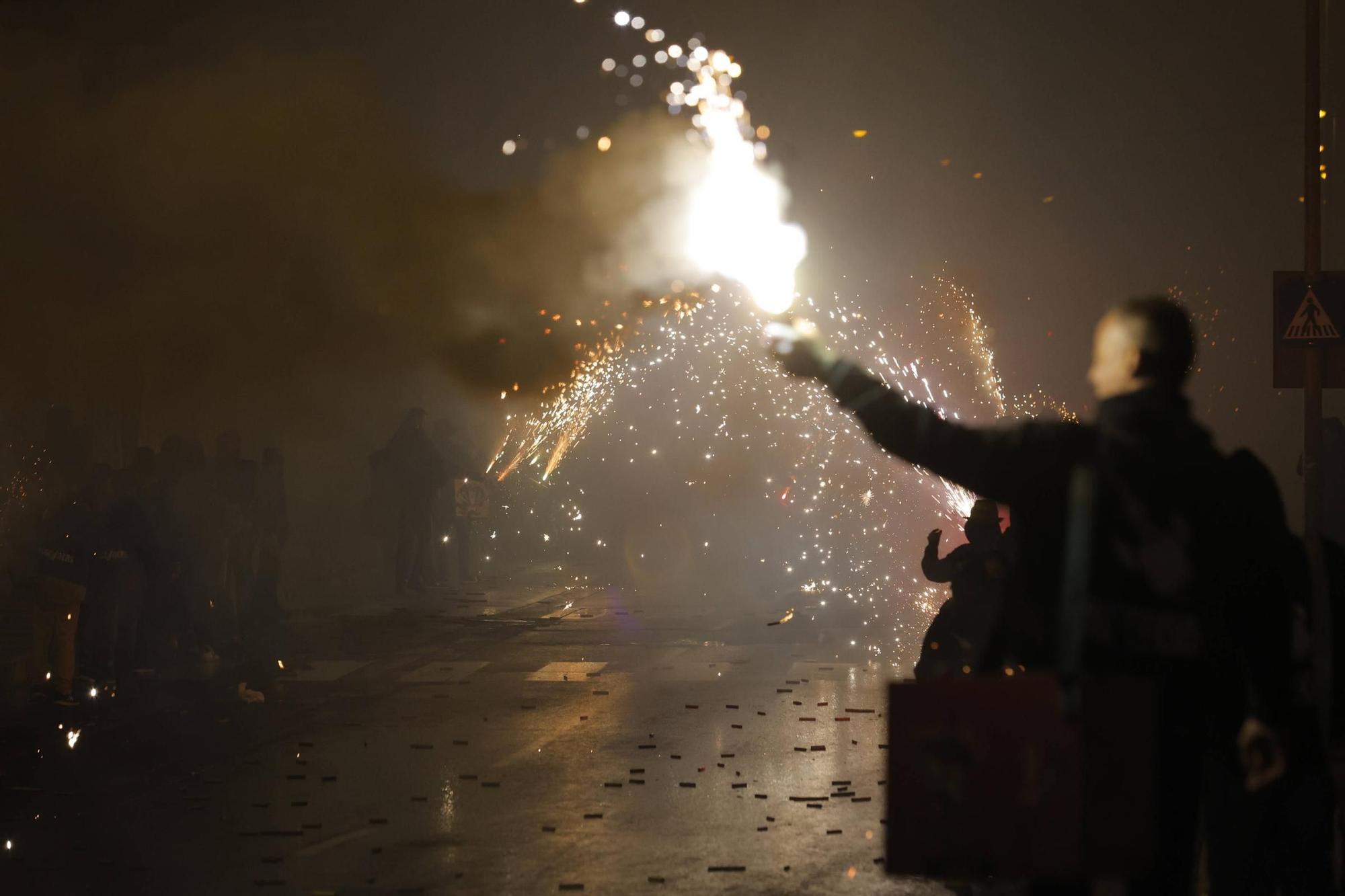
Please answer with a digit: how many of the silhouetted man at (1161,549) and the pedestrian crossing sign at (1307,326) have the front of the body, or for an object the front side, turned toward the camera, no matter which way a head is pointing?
1

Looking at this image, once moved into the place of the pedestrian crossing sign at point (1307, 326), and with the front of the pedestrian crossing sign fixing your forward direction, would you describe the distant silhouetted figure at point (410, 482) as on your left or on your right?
on your right

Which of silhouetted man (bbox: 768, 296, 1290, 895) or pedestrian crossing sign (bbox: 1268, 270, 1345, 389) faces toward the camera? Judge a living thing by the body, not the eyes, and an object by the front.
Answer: the pedestrian crossing sign

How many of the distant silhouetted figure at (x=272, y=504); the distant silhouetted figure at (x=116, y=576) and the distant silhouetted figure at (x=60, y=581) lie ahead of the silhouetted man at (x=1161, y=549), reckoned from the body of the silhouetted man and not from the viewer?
3

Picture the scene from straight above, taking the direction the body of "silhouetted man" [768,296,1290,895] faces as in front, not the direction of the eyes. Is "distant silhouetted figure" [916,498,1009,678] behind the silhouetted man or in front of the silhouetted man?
in front

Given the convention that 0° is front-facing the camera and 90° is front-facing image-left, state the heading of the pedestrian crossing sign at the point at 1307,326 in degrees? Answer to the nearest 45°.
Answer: approximately 0°

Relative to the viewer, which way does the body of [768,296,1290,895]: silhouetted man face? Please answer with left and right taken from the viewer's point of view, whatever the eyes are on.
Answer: facing away from the viewer and to the left of the viewer

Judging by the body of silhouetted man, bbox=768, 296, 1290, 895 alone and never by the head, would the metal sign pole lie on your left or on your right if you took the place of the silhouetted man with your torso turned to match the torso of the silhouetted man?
on your right

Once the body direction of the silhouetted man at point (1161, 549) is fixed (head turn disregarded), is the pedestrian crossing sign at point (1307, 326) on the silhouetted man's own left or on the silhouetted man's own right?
on the silhouetted man's own right

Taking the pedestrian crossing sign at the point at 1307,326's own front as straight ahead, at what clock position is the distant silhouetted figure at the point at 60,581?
The distant silhouetted figure is roughly at 2 o'clock from the pedestrian crossing sign.

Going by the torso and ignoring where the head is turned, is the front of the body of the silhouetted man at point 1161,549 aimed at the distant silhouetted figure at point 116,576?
yes

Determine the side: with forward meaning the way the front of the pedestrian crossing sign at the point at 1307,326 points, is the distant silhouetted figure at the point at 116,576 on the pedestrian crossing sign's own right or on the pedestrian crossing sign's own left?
on the pedestrian crossing sign's own right

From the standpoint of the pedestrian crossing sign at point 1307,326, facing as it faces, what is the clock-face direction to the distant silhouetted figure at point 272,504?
The distant silhouetted figure is roughly at 3 o'clock from the pedestrian crossing sign.
